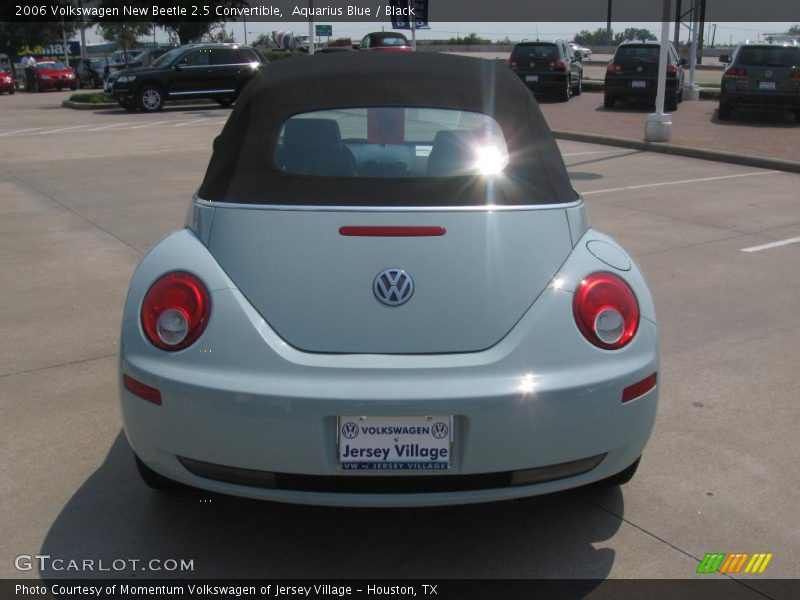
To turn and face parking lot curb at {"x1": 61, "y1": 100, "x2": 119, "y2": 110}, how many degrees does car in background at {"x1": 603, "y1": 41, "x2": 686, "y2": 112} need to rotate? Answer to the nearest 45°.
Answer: approximately 90° to its left

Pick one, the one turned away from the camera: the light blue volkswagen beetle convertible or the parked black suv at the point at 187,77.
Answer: the light blue volkswagen beetle convertible

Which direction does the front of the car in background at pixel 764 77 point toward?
away from the camera

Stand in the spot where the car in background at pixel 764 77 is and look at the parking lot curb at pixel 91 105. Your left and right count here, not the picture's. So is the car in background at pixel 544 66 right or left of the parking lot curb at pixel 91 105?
right

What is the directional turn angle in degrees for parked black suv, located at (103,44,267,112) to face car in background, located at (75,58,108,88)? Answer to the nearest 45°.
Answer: approximately 135° to its right

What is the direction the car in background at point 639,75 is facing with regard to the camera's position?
facing away from the viewer

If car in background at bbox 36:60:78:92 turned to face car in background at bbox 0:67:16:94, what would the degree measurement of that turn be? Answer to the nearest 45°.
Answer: approximately 90° to its right

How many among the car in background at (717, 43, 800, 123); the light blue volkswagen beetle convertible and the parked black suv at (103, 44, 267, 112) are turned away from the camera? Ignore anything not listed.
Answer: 2

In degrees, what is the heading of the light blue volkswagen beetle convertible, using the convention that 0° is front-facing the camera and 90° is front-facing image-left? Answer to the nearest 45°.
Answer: approximately 180°

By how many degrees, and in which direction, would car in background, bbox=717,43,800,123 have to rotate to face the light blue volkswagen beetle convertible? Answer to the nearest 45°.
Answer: approximately 180°
